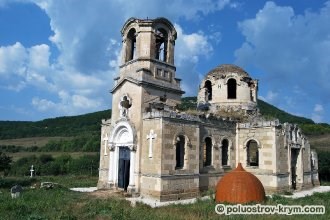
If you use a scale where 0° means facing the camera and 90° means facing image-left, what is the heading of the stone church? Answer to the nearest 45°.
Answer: approximately 45°

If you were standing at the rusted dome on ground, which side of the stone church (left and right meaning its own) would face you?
left
